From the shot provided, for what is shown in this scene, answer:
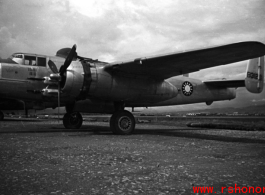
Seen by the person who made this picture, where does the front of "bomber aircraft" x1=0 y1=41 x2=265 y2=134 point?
facing the viewer and to the left of the viewer
